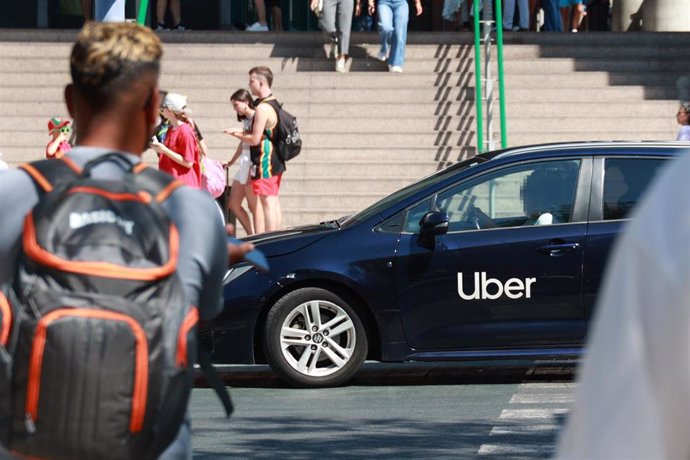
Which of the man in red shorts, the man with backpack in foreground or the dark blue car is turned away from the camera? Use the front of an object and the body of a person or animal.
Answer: the man with backpack in foreground

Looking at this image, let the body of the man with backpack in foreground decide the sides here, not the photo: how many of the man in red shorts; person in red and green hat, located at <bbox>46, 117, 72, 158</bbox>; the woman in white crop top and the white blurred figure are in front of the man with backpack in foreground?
3

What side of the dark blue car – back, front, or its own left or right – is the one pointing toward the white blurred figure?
left

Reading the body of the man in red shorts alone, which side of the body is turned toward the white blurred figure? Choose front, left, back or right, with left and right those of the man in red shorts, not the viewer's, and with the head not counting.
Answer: left

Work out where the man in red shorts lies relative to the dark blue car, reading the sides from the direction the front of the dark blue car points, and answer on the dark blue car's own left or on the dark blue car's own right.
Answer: on the dark blue car's own right

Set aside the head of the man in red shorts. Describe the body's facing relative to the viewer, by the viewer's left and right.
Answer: facing to the left of the viewer

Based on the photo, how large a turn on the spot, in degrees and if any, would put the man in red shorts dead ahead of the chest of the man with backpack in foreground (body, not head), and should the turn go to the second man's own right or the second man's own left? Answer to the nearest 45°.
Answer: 0° — they already face them

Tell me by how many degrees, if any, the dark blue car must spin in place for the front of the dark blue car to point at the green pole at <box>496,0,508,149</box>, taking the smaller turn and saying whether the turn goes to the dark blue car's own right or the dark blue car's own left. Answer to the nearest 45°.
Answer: approximately 90° to the dark blue car's own right

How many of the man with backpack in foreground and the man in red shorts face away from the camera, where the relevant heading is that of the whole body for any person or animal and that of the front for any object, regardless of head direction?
1

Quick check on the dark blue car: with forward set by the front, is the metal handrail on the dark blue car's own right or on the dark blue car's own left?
on the dark blue car's own right

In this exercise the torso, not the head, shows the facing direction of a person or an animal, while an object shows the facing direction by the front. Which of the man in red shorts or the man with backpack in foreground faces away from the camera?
the man with backpack in foreground

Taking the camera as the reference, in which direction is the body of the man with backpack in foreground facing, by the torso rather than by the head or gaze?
away from the camera

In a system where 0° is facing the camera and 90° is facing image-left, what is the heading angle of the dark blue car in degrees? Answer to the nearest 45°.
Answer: approximately 90°

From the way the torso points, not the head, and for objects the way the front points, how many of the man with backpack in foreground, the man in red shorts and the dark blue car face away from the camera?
1

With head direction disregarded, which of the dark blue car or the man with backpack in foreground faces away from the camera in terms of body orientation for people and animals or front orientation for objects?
the man with backpack in foreground

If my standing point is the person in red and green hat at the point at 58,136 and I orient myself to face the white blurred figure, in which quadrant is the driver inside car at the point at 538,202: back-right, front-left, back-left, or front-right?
front-left

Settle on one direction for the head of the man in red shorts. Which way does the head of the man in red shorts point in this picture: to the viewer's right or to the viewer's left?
to the viewer's left

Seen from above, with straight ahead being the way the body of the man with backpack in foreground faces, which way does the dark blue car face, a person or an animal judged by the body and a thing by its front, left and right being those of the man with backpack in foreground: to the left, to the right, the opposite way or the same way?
to the left
